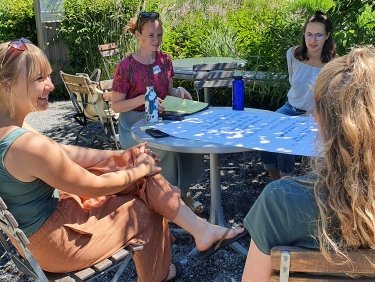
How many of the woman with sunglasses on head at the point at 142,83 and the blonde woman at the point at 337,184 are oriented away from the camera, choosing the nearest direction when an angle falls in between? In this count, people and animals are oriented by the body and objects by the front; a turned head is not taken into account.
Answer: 1

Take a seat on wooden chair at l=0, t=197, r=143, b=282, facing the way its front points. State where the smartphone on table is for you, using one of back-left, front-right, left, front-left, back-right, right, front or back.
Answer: front-left

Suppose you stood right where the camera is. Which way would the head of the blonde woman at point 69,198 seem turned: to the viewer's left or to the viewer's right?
to the viewer's right

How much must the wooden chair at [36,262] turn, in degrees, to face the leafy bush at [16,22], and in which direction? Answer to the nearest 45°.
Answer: approximately 90° to its left

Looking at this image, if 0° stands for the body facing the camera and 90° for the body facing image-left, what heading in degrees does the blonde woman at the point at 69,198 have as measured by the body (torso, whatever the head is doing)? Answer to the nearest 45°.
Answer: approximately 270°

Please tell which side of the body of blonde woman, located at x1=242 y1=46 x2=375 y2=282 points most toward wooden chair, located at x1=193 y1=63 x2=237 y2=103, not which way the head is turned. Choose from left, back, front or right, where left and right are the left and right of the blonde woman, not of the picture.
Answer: front

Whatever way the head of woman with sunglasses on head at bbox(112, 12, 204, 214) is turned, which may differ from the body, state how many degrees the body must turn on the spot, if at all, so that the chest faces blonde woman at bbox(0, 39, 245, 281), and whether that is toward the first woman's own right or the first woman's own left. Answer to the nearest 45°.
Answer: approximately 45° to the first woman's own right

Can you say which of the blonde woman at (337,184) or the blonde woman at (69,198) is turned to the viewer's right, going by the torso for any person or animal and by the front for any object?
the blonde woman at (69,198)

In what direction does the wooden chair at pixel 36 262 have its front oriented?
to the viewer's right

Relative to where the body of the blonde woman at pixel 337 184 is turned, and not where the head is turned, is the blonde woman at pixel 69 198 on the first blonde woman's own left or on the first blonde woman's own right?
on the first blonde woman's own left

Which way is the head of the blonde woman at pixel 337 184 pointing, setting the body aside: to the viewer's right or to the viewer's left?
to the viewer's left

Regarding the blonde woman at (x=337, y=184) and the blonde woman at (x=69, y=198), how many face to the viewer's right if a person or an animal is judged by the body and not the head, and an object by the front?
1

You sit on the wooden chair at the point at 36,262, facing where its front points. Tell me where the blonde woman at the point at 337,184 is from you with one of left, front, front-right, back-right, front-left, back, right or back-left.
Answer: front-right

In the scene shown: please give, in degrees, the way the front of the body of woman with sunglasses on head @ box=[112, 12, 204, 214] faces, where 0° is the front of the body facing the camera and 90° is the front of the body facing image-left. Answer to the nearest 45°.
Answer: approximately 315°

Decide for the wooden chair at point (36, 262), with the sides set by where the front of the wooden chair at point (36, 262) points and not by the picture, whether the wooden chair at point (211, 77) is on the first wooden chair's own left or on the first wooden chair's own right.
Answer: on the first wooden chair's own left

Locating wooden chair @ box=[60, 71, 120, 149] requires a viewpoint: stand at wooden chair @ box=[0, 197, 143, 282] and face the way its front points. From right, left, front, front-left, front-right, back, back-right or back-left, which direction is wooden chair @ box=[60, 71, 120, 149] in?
left

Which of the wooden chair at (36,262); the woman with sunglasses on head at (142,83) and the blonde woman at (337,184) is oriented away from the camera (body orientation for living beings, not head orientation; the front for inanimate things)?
the blonde woman

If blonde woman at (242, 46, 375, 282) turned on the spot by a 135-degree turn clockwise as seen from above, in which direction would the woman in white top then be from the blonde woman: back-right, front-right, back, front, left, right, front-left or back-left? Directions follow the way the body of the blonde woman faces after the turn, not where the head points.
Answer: back-left

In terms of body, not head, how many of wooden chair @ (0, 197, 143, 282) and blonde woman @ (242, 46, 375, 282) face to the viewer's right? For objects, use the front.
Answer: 1

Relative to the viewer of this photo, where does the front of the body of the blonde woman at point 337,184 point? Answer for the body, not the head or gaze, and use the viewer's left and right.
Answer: facing away from the viewer

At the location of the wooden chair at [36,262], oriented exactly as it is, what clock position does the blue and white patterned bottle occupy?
The blue and white patterned bottle is roughly at 10 o'clock from the wooden chair.
